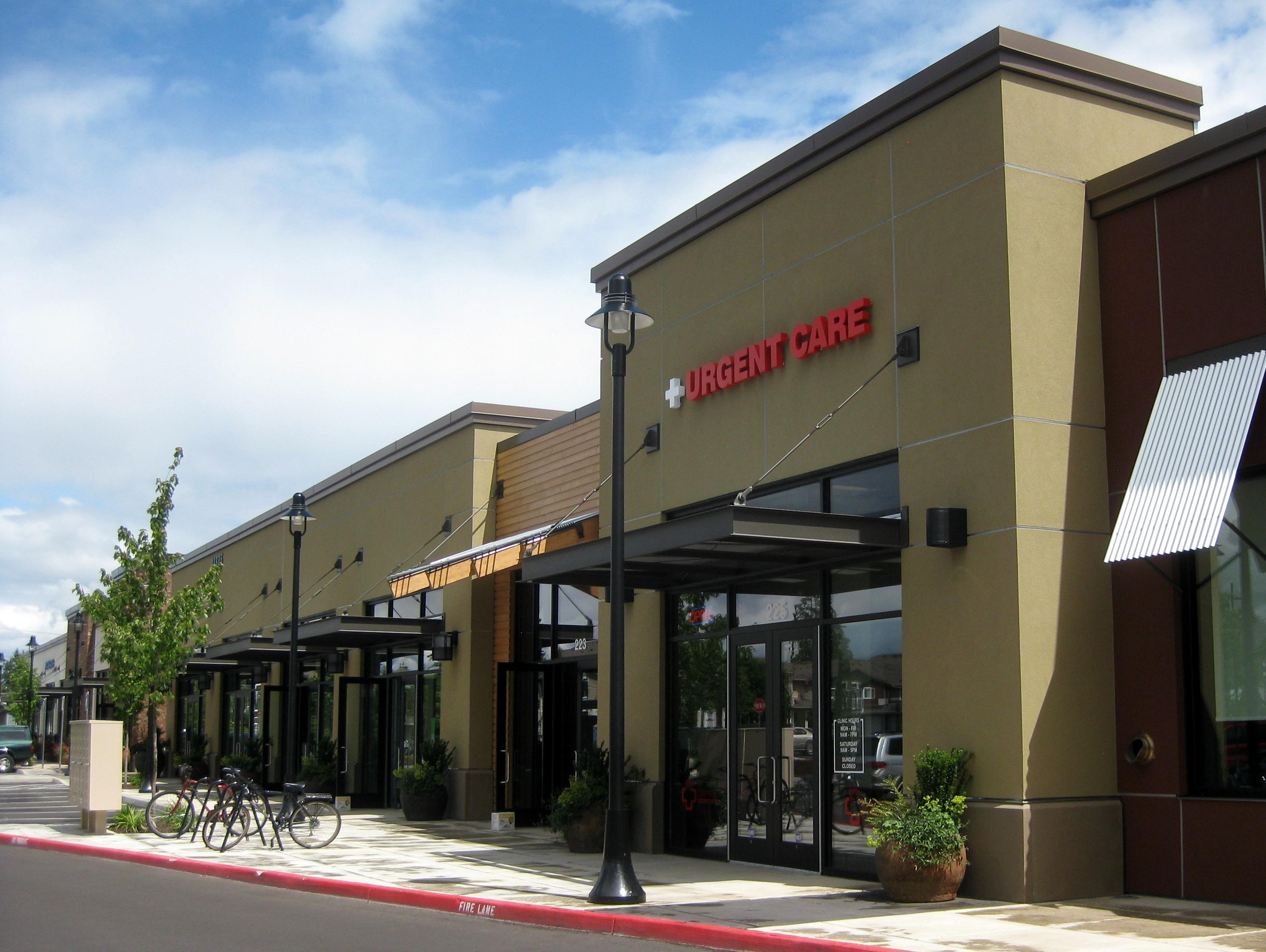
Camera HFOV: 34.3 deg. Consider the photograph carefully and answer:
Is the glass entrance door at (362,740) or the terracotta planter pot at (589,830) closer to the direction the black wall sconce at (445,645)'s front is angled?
the terracotta planter pot

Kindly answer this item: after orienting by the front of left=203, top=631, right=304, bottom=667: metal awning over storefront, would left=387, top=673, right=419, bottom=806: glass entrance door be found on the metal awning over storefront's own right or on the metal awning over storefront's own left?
on the metal awning over storefront's own left

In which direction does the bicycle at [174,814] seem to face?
to the viewer's left

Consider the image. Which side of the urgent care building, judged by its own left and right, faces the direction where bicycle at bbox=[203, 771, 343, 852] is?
right

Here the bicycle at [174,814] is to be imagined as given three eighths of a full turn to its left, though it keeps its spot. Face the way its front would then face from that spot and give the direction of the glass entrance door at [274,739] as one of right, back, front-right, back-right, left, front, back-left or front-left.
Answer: back-left

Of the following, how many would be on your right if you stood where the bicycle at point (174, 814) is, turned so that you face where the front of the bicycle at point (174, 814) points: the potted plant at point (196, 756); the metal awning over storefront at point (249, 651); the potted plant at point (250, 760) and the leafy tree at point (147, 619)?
4

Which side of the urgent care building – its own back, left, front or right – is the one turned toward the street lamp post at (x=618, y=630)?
front
